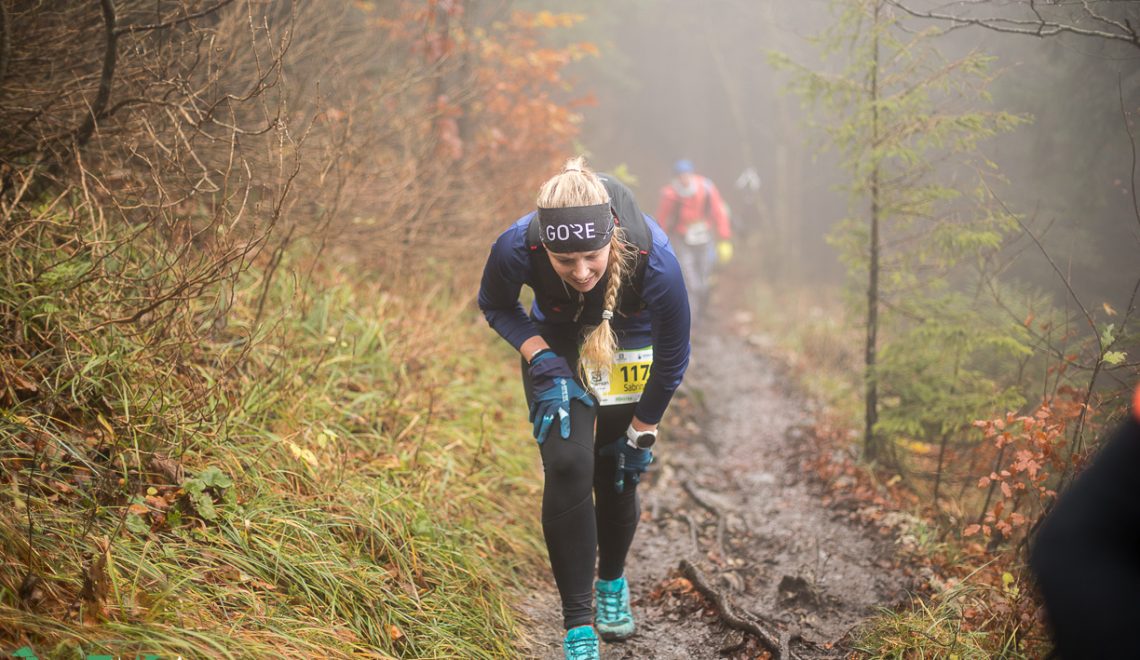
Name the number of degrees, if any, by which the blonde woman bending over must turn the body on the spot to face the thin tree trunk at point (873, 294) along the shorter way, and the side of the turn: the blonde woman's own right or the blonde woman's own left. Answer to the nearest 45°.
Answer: approximately 135° to the blonde woman's own left

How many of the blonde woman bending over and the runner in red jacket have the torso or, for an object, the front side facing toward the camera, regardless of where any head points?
2

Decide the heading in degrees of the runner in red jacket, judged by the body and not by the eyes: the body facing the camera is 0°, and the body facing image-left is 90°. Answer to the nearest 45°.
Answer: approximately 0°

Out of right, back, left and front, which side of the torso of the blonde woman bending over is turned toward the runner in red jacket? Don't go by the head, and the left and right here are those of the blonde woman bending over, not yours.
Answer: back

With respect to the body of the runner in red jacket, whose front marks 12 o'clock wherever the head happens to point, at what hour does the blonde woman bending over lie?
The blonde woman bending over is roughly at 12 o'clock from the runner in red jacket.

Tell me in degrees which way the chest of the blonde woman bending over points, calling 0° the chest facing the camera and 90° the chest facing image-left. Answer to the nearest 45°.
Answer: approximately 0°
